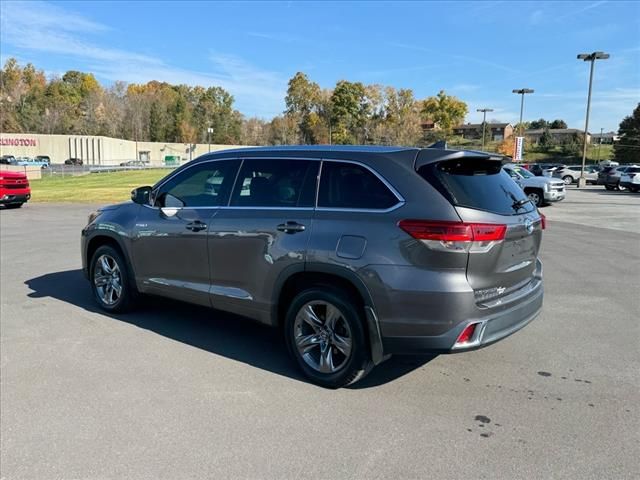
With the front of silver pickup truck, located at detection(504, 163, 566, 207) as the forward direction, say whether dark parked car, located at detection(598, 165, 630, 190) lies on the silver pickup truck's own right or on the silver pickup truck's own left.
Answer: on the silver pickup truck's own left

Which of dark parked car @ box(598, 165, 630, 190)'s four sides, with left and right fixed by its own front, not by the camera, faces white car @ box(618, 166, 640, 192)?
right

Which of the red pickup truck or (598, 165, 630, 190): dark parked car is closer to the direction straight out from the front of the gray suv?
the red pickup truck

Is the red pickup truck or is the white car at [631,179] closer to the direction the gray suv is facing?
the red pickup truck

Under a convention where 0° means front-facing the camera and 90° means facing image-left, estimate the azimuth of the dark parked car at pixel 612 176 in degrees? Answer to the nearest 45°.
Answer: approximately 45°

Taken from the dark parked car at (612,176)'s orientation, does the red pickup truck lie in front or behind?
in front

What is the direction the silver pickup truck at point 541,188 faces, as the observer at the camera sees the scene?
facing the viewer and to the right of the viewer

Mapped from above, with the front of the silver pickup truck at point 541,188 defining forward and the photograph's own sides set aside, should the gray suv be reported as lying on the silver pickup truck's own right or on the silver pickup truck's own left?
on the silver pickup truck's own right

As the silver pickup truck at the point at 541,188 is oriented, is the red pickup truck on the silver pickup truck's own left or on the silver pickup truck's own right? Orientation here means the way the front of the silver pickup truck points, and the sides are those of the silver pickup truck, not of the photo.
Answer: on the silver pickup truck's own right

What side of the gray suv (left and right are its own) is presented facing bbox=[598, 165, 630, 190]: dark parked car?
right

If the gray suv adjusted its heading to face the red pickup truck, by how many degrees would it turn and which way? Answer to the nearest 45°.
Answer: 0° — it already faces it

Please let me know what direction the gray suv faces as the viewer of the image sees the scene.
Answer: facing away from the viewer and to the left of the viewer

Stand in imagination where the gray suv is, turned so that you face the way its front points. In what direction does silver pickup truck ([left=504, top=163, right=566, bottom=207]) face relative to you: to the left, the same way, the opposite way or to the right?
the opposite way
